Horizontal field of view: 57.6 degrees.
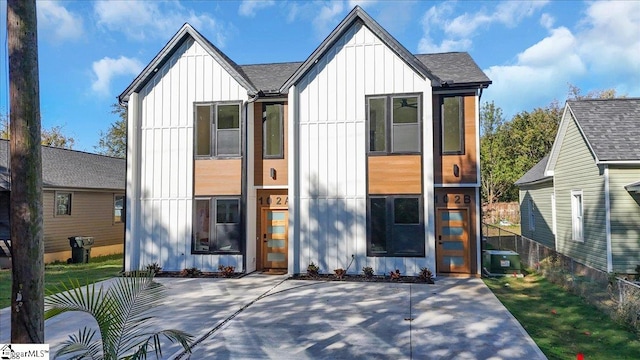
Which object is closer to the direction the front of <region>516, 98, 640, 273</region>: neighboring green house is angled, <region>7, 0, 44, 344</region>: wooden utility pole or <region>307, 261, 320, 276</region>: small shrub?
the wooden utility pole

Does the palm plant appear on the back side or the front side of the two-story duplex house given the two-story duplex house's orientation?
on the front side

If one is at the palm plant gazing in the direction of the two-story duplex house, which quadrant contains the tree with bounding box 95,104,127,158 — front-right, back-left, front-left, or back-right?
front-left

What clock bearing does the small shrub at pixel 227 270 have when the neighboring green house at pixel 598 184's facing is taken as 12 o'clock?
The small shrub is roughly at 2 o'clock from the neighboring green house.

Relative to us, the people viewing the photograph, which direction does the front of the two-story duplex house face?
facing the viewer

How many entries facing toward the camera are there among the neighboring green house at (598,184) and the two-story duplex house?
2

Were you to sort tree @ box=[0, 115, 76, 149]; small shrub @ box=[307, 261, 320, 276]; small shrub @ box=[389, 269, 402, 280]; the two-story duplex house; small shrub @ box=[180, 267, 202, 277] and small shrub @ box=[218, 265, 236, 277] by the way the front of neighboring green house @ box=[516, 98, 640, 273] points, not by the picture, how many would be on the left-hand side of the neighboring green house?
0

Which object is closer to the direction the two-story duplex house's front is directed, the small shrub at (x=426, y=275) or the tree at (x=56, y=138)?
the small shrub

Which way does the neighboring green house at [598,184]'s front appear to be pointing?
toward the camera

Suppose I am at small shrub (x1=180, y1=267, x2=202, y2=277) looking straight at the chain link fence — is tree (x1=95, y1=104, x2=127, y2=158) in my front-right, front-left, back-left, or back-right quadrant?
back-left

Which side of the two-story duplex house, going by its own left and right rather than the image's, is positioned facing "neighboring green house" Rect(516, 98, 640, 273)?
left

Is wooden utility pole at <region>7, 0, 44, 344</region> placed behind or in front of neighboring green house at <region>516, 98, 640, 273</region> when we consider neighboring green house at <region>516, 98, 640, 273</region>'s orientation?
in front

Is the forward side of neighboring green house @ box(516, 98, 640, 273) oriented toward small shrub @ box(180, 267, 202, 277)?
no

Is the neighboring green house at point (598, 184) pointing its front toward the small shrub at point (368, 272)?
no

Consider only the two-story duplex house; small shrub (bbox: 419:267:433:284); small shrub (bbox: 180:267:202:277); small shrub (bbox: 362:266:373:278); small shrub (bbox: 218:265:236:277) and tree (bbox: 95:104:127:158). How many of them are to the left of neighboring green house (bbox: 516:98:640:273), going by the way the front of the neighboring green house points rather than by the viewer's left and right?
0
